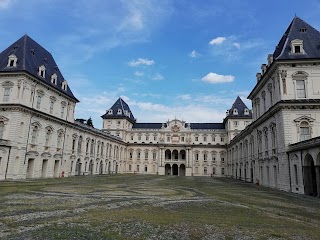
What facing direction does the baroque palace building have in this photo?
toward the camera
